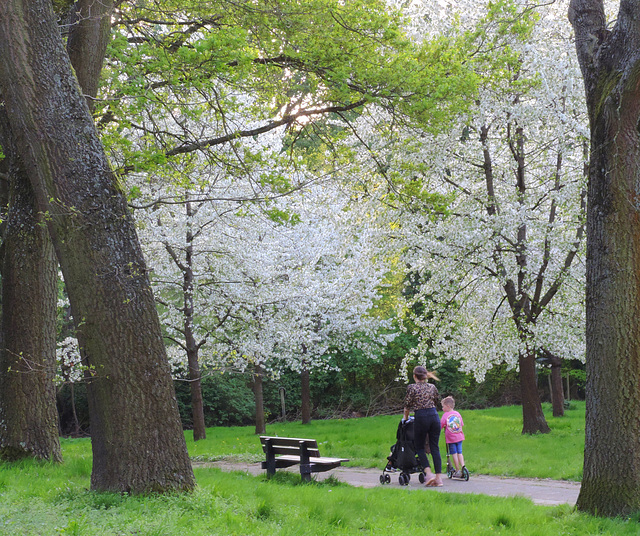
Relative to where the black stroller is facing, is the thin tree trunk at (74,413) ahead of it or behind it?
ahead

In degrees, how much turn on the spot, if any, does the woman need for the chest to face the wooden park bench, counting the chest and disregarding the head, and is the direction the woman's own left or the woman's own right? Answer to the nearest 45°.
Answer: approximately 45° to the woman's own left

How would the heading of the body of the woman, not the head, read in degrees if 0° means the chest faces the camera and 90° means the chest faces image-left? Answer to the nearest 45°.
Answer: approximately 135°

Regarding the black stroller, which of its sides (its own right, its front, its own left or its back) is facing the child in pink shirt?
right

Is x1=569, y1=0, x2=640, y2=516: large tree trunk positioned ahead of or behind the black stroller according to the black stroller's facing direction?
behind

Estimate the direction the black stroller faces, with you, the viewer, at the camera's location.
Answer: facing away from the viewer and to the left of the viewer

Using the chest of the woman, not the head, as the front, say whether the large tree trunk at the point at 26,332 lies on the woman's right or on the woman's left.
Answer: on the woman's left

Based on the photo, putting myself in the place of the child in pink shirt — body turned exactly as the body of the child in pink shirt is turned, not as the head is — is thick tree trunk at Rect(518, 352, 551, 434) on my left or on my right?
on my right

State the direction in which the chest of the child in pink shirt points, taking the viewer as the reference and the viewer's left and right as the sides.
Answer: facing away from the viewer and to the left of the viewer

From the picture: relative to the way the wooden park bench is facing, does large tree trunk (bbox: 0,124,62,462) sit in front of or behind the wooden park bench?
behind

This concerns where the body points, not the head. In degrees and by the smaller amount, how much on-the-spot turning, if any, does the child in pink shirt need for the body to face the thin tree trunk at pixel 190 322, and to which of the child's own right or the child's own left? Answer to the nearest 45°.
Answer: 0° — they already face it
